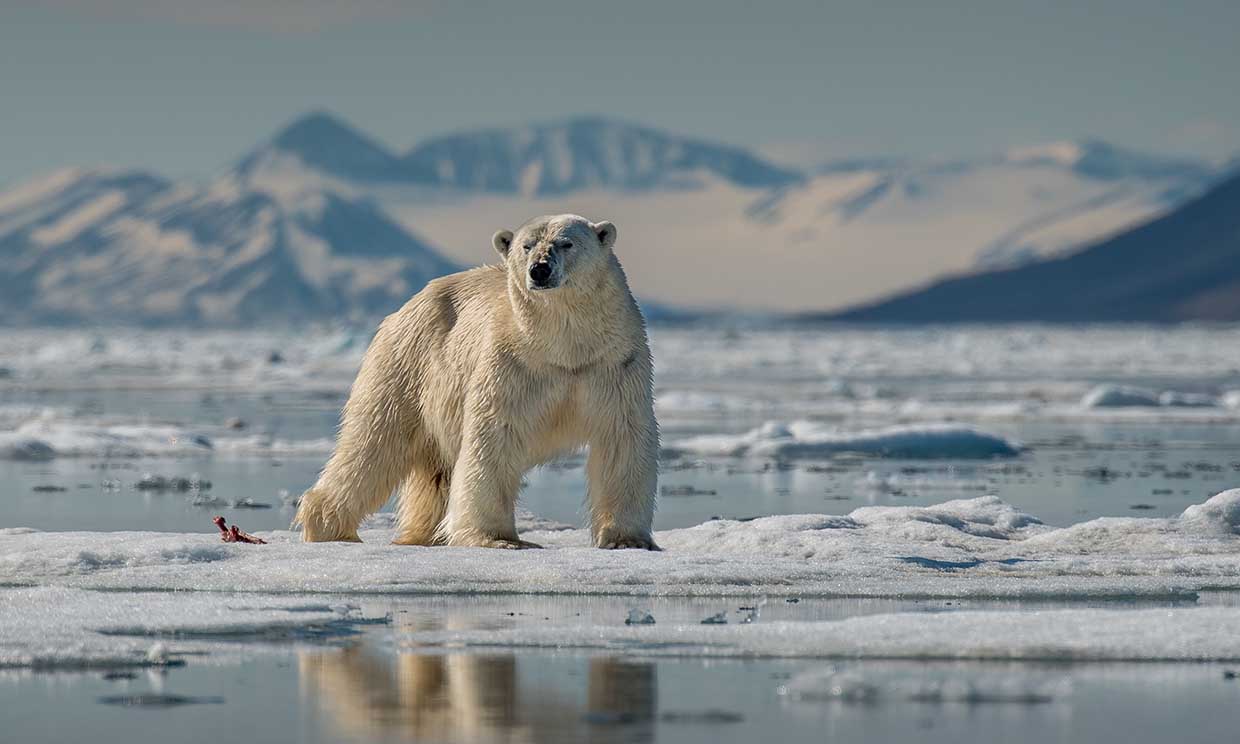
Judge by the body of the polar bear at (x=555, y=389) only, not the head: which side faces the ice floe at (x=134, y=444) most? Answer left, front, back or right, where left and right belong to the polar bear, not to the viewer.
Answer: back

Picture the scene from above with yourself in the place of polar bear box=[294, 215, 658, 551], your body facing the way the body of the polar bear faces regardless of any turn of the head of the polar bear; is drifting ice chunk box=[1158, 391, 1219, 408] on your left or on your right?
on your left

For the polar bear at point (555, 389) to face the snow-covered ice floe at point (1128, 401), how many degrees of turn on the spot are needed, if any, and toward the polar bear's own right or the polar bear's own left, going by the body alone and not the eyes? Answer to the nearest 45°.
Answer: approximately 90° to the polar bear's own left

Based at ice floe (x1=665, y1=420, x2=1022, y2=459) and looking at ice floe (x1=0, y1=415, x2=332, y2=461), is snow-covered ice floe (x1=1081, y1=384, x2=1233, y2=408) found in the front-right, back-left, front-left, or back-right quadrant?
back-right

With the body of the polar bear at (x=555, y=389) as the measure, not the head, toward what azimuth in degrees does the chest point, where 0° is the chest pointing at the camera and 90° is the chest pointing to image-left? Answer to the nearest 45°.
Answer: approximately 315°

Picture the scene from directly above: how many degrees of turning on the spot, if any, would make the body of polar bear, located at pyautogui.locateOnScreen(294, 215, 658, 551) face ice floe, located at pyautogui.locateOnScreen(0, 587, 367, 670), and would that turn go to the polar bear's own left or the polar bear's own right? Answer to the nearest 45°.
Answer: approximately 90° to the polar bear's own right

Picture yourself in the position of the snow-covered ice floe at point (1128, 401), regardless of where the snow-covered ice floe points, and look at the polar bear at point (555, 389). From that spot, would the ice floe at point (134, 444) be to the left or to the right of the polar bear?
right

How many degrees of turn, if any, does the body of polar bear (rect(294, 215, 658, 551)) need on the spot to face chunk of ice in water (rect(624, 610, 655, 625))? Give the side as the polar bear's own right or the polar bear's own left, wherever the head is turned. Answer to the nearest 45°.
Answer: approximately 45° to the polar bear's own right

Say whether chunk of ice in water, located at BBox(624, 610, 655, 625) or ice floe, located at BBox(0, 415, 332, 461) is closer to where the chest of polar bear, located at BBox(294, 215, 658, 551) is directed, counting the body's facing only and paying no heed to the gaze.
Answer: the chunk of ice in water
